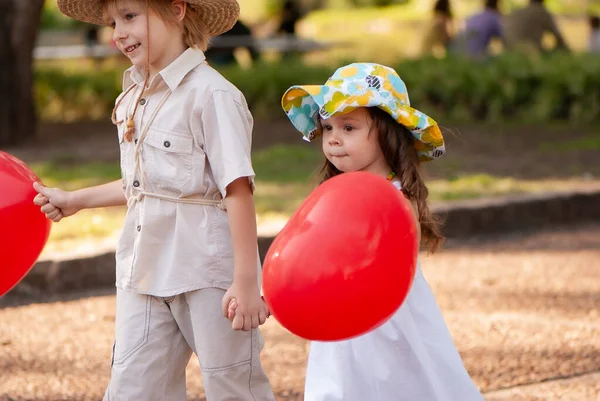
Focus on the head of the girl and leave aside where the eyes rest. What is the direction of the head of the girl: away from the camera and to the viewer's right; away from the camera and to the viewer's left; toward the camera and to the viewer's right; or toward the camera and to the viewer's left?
toward the camera and to the viewer's left

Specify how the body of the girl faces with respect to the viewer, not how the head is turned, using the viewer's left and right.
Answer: facing the viewer and to the left of the viewer

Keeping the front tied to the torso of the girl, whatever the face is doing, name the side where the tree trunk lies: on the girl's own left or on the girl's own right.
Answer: on the girl's own right

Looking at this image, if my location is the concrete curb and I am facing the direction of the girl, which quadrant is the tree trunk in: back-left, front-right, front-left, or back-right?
back-right

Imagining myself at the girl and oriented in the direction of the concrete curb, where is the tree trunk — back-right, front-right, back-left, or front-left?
front-left
